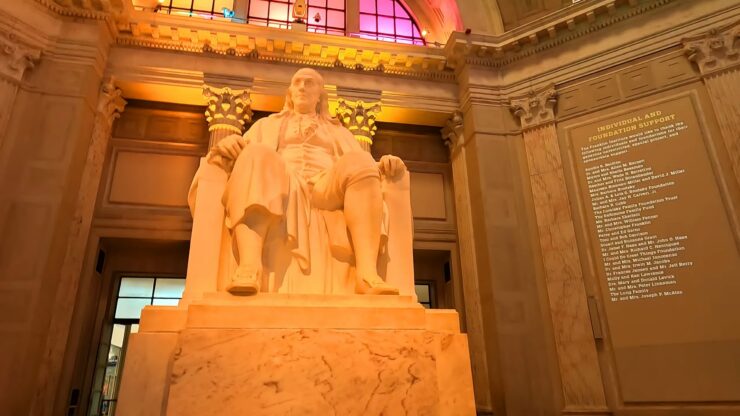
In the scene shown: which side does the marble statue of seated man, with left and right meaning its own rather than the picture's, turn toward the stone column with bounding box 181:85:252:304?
right

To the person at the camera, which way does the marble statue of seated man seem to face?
facing the viewer

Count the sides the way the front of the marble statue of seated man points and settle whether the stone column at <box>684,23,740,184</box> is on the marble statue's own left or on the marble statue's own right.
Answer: on the marble statue's own left

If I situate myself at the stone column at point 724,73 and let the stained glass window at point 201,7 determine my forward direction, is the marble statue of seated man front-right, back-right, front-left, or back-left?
front-left

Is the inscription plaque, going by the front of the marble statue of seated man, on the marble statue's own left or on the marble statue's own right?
on the marble statue's own left
